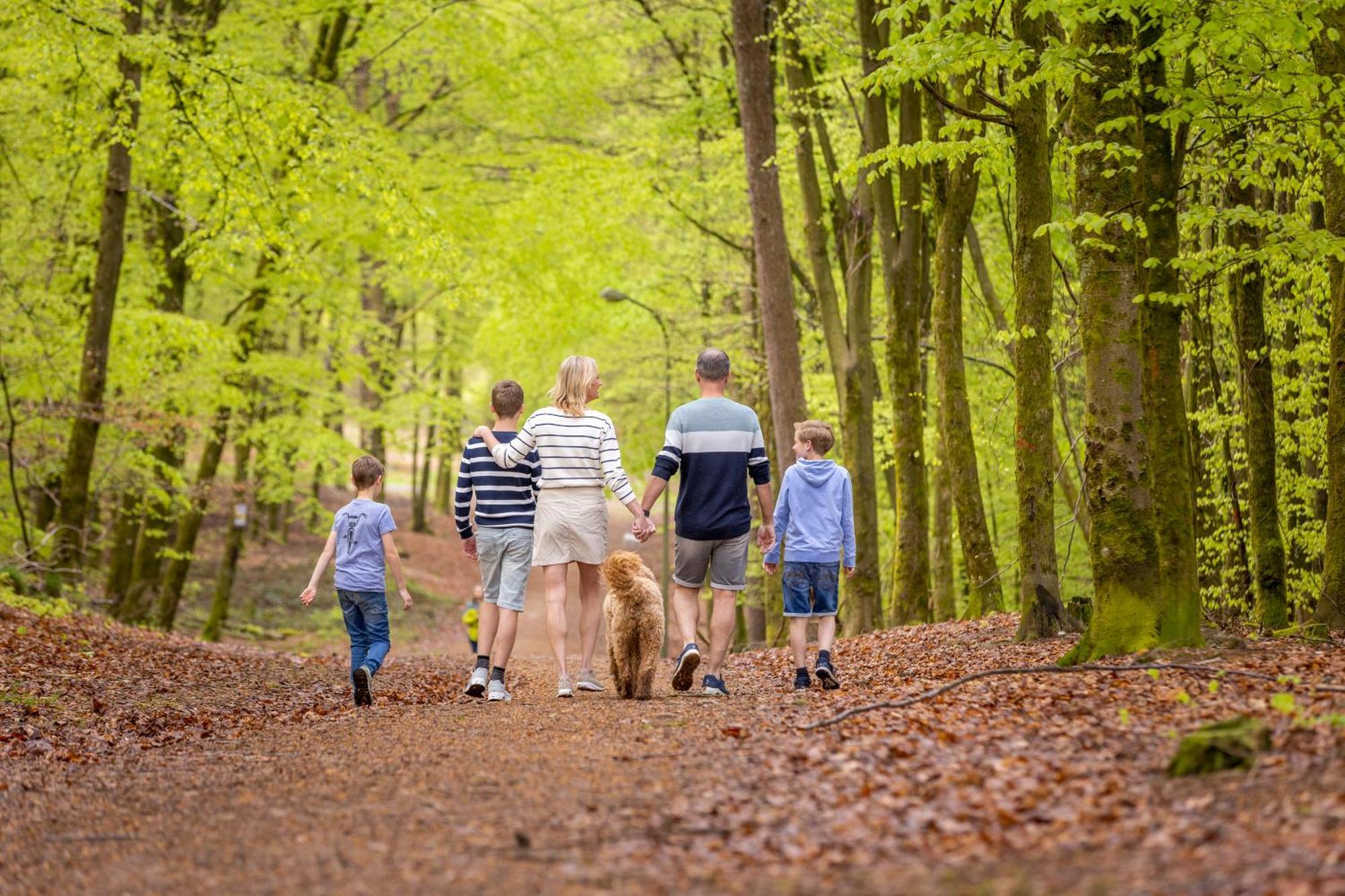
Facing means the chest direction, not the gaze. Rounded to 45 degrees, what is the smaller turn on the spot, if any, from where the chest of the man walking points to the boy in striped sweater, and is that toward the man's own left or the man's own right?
approximately 90° to the man's own left

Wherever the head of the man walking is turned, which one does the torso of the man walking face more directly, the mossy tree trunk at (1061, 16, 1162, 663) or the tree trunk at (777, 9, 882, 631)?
the tree trunk

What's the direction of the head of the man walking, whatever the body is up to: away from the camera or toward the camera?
away from the camera

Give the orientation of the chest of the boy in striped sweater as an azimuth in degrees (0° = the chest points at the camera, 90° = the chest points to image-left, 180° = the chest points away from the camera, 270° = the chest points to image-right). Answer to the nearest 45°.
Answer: approximately 180°

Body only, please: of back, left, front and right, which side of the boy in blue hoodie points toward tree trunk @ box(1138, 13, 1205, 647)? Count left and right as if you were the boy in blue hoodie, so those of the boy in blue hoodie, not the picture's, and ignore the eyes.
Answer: right

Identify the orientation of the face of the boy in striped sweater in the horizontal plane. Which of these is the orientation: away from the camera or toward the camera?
away from the camera

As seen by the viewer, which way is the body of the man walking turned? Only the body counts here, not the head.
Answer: away from the camera

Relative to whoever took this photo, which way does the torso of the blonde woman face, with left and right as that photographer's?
facing away from the viewer

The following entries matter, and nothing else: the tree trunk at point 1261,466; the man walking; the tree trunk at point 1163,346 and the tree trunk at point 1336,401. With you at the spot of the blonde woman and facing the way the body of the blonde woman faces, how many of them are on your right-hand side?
4

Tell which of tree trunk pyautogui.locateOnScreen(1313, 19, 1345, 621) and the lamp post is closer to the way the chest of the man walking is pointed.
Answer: the lamp post

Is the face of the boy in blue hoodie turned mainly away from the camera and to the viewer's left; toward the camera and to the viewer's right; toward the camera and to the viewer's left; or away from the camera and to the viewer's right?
away from the camera and to the viewer's left

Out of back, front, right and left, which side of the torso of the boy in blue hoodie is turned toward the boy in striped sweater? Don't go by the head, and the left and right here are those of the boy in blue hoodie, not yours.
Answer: left

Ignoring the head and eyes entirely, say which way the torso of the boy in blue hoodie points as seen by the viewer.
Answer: away from the camera
